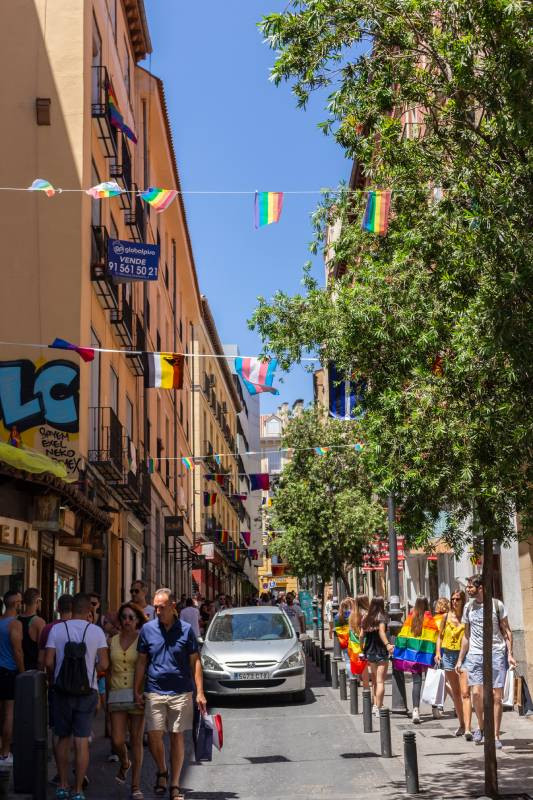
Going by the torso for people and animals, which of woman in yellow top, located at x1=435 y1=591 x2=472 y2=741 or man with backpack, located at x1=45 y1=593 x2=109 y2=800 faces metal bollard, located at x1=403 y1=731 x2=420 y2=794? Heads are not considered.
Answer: the woman in yellow top

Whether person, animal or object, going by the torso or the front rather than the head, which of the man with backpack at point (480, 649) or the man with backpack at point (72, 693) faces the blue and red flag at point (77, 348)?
the man with backpack at point (72, 693)

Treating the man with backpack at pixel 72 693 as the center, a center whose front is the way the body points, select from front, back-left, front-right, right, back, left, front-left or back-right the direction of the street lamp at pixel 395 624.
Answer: front-right

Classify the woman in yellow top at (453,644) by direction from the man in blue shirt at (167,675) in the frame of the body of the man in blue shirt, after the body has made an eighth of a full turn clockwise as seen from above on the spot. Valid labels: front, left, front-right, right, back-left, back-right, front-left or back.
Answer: back

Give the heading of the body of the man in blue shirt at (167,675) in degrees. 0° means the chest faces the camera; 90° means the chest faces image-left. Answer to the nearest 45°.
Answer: approximately 0°

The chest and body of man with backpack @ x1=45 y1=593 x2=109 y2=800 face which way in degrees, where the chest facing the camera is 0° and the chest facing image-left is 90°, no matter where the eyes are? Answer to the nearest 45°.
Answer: approximately 180°
